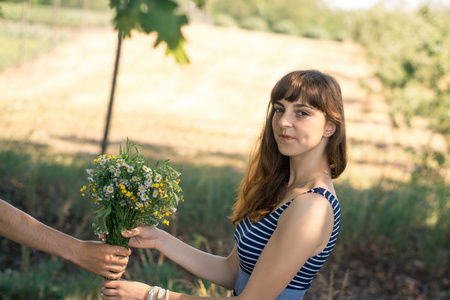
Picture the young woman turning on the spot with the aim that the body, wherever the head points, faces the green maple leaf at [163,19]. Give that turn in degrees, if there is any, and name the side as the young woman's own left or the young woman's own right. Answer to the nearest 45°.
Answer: approximately 45° to the young woman's own left

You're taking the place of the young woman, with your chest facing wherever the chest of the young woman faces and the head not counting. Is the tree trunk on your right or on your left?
on your right

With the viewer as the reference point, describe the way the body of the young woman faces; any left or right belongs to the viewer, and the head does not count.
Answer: facing to the left of the viewer
